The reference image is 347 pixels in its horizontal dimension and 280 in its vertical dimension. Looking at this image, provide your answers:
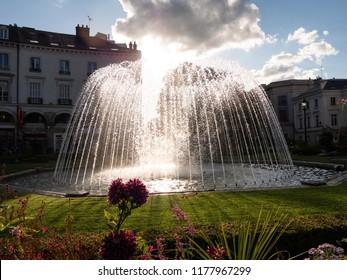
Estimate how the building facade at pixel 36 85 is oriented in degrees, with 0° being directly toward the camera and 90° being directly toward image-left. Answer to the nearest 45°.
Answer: approximately 0°

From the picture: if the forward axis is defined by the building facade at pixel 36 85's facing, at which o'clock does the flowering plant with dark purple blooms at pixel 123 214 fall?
The flowering plant with dark purple blooms is roughly at 12 o'clock from the building facade.

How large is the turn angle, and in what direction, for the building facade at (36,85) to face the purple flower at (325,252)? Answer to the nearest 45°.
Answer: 0° — it already faces it
